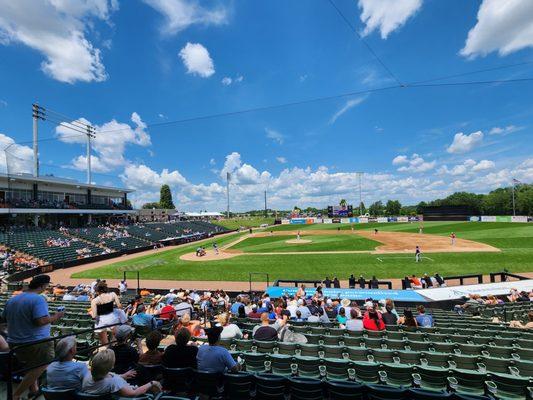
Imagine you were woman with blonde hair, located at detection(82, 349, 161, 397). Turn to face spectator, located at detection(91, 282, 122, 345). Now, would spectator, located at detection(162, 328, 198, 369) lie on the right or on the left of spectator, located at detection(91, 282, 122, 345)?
right

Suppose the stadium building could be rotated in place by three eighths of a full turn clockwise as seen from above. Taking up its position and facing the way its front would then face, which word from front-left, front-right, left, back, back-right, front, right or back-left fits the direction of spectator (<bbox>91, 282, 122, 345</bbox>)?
left

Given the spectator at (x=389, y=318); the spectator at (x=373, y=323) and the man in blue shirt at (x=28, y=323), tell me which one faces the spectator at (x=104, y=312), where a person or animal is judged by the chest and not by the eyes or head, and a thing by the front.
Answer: the man in blue shirt

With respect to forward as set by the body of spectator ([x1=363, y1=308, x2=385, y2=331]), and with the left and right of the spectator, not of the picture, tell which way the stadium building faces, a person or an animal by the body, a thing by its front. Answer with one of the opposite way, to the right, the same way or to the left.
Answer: to the right

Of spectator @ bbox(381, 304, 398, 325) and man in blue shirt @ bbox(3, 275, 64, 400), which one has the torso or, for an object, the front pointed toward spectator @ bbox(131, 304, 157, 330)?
the man in blue shirt

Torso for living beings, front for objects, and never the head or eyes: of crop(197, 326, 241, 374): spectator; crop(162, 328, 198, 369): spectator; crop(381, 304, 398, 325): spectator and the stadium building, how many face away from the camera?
3

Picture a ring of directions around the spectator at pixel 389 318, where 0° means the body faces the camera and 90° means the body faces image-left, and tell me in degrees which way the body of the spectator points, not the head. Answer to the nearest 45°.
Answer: approximately 180°

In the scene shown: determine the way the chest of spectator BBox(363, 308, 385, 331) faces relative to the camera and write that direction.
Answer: away from the camera

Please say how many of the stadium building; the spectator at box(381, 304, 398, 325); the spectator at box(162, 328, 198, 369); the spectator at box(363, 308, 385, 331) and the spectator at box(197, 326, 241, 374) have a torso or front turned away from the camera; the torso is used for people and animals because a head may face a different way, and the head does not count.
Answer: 4

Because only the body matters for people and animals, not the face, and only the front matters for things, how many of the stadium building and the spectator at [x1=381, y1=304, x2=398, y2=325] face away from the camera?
1

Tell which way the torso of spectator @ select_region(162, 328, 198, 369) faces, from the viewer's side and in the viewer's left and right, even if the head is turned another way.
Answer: facing away from the viewer

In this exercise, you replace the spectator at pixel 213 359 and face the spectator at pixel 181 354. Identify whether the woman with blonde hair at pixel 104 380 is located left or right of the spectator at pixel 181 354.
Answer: left

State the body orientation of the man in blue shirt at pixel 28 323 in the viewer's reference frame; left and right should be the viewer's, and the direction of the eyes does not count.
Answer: facing away from the viewer and to the right of the viewer

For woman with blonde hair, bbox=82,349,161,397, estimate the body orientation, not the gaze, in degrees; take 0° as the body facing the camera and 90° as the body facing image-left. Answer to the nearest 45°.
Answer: approximately 225°

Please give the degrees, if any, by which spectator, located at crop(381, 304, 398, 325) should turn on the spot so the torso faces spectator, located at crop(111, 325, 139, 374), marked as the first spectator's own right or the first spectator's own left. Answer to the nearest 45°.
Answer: approximately 135° to the first spectator's own left

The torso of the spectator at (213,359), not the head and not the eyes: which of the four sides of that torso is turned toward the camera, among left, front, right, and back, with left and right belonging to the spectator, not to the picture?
back

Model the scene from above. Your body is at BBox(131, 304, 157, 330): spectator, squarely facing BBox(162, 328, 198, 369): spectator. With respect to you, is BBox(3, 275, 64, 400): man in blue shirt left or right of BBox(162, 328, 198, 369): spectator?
right

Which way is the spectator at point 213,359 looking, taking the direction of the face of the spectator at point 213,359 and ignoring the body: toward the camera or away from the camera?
away from the camera

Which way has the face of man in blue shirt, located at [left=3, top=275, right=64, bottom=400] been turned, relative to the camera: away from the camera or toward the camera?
away from the camera
